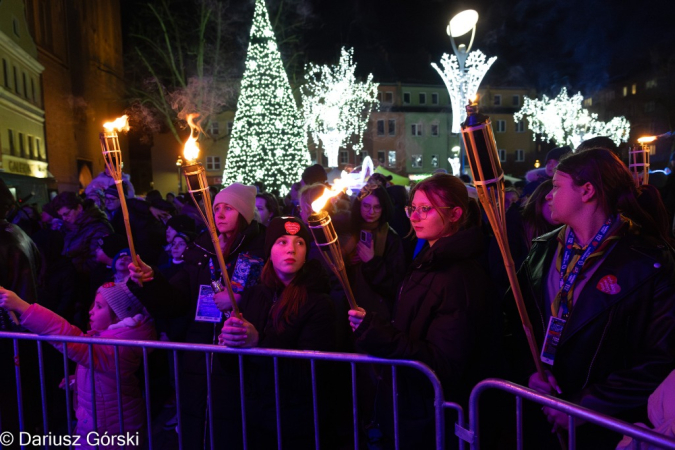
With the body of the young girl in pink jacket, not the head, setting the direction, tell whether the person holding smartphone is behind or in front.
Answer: behind

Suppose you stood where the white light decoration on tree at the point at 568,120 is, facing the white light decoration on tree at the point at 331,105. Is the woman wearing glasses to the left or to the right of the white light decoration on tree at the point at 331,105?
left

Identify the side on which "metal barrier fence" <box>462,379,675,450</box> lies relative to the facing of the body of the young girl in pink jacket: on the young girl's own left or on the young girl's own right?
on the young girl's own left

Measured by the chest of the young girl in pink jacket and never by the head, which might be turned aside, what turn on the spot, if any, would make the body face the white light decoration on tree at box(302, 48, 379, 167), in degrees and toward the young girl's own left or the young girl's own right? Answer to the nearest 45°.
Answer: approximately 135° to the young girl's own right

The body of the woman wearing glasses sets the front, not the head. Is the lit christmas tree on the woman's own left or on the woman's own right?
on the woman's own right

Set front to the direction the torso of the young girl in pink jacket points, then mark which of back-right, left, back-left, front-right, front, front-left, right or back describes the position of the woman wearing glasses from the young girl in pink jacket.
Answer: back-left

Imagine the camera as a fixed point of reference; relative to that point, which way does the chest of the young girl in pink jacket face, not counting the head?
to the viewer's left

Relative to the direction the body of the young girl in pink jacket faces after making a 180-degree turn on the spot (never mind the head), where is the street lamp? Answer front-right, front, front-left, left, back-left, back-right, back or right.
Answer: front-left
